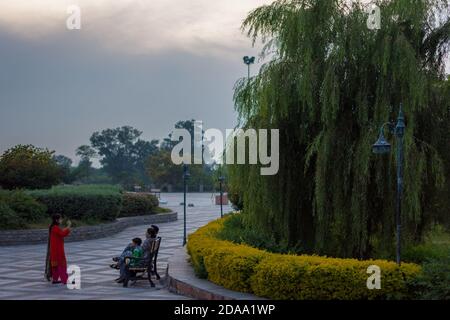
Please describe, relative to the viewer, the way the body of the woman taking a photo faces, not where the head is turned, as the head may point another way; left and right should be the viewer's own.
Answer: facing to the right of the viewer

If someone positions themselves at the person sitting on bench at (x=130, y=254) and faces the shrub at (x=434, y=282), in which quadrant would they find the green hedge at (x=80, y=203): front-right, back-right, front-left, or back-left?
back-left

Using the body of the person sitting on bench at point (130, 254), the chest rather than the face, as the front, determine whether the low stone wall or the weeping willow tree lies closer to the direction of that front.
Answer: the low stone wall

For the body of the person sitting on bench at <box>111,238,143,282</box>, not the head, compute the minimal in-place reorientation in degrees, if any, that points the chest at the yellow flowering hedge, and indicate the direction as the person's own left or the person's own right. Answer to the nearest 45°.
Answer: approximately 135° to the person's own left

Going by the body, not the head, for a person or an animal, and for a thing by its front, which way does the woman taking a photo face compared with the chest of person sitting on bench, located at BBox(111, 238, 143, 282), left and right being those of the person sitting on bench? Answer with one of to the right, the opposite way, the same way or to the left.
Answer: the opposite way

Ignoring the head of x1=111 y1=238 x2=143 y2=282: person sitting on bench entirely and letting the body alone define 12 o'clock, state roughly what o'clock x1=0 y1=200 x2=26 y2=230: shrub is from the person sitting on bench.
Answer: The shrub is roughly at 2 o'clock from the person sitting on bench.

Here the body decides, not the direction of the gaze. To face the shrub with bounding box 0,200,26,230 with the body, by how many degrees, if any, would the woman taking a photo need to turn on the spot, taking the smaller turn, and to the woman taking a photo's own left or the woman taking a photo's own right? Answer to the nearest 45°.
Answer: approximately 90° to the woman taking a photo's own left

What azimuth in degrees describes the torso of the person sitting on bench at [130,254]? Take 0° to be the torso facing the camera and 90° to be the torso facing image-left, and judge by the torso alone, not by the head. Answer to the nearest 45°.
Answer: approximately 90°

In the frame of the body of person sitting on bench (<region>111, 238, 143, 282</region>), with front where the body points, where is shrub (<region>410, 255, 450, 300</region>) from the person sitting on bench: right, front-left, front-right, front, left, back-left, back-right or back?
back-left

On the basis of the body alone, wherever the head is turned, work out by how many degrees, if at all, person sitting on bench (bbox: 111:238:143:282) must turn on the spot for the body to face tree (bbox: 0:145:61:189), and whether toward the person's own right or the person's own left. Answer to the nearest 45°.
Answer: approximately 90° to the person's own right

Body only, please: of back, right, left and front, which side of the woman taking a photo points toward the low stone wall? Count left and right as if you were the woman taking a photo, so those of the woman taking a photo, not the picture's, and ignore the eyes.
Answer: left

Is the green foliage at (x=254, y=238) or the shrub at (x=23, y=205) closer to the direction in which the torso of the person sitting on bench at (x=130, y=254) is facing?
the shrub

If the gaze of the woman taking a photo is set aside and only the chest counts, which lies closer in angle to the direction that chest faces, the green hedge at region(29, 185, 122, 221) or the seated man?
the seated man

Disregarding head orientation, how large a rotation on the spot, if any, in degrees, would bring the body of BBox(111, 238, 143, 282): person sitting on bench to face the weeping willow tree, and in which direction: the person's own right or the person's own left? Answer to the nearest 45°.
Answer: approximately 180°
